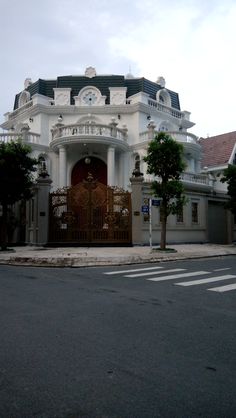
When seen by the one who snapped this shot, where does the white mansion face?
facing the viewer

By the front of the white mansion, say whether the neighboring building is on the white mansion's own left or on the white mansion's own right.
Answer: on the white mansion's own left

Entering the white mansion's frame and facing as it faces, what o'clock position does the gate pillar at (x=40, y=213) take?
The gate pillar is roughly at 1 o'clock from the white mansion.

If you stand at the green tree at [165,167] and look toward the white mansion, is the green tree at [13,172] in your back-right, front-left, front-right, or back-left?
front-left

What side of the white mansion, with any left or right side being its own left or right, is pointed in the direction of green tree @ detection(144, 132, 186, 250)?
front

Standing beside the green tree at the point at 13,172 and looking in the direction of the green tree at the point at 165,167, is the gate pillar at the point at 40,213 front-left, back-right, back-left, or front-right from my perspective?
front-left

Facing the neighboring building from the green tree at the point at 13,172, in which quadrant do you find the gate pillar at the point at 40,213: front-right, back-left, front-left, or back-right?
front-left

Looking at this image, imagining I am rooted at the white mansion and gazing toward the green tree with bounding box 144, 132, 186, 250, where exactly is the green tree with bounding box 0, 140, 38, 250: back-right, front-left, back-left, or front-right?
front-right
